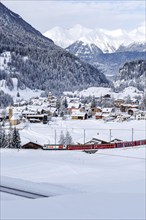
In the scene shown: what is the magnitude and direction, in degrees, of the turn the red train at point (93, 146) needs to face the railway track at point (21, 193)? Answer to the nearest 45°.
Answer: approximately 90° to its left

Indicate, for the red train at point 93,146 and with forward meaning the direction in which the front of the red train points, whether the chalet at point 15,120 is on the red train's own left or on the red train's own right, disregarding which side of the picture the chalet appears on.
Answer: on the red train's own right

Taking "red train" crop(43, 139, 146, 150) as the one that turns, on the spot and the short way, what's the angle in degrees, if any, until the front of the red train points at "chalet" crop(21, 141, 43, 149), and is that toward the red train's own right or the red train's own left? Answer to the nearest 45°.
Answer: approximately 45° to the red train's own right

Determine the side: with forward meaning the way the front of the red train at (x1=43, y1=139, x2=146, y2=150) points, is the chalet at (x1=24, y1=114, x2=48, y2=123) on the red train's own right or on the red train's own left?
on the red train's own right

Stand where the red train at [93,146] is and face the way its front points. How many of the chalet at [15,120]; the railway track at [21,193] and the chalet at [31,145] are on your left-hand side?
1

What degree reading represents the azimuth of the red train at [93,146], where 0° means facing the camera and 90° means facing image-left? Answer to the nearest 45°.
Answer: approximately 90°

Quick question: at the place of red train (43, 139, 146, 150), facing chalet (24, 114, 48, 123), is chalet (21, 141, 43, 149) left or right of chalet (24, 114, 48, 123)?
left
